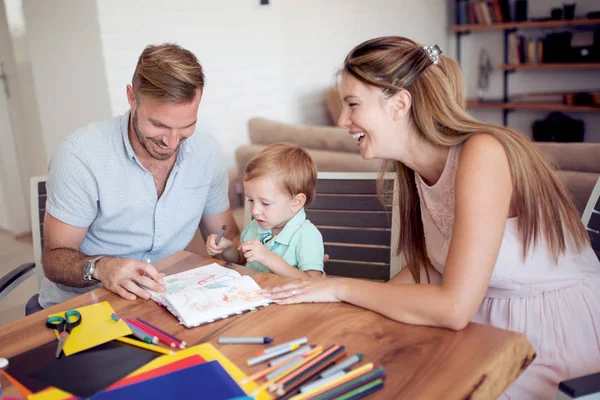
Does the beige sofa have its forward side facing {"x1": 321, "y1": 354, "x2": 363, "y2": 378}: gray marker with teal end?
yes

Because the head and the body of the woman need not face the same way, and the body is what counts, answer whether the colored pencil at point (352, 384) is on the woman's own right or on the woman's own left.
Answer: on the woman's own left

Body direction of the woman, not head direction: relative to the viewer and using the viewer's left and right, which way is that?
facing to the left of the viewer

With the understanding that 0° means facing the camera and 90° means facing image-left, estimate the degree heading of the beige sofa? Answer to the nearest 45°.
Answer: approximately 0°

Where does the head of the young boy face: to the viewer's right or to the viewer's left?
to the viewer's left

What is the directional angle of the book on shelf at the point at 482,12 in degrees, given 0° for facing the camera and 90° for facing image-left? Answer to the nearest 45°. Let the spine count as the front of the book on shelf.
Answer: approximately 0°

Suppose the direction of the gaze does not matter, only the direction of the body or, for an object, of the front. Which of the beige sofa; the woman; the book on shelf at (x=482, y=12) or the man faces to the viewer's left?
the woman

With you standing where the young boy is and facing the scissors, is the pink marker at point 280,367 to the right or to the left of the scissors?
left

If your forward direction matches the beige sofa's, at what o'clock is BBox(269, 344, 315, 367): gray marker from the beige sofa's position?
The gray marker is roughly at 12 o'clock from the beige sofa.
